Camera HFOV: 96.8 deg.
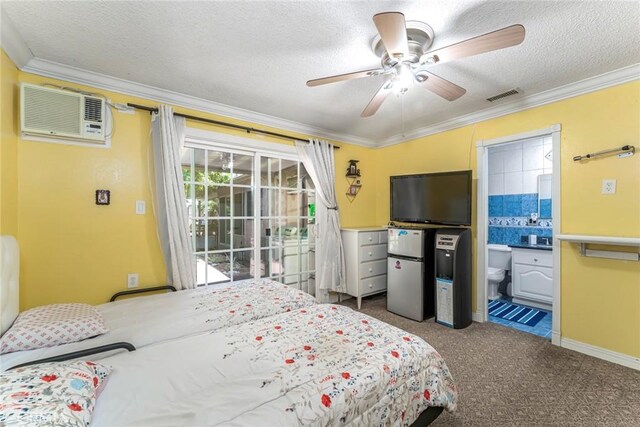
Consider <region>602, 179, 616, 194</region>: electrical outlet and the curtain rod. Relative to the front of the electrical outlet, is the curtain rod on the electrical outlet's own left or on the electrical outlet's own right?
on the electrical outlet's own right

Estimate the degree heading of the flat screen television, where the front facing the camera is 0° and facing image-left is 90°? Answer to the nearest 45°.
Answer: approximately 45°

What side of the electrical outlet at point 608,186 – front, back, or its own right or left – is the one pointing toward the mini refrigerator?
right

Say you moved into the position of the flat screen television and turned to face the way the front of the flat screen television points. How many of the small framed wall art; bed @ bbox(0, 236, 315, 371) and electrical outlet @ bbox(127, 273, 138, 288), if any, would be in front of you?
3

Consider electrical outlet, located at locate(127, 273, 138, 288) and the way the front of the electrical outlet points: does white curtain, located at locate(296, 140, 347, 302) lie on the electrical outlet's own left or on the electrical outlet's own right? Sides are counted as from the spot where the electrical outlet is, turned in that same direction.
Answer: on the electrical outlet's own left

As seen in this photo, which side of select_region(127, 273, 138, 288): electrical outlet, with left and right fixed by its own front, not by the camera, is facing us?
front

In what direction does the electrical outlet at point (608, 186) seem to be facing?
toward the camera

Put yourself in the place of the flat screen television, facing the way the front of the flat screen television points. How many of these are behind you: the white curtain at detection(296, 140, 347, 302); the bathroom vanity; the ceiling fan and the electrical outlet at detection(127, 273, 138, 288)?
1

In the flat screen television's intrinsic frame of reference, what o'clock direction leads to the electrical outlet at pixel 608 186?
The electrical outlet is roughly at 8 o'clock from the flat screen television.

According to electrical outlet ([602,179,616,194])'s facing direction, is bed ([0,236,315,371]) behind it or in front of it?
in front

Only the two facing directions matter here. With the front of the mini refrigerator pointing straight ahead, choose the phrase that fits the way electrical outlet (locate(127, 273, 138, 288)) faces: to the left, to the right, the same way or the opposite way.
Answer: to the left
